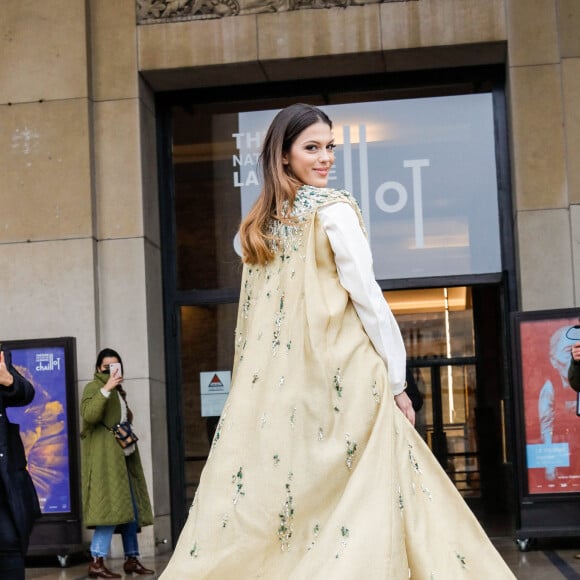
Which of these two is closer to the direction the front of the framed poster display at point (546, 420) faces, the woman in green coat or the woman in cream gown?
the woman in cream gown

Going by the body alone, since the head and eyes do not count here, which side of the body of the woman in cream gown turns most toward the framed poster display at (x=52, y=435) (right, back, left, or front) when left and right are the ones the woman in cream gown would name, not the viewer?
left

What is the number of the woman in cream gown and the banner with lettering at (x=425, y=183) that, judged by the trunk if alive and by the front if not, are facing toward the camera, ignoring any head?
1

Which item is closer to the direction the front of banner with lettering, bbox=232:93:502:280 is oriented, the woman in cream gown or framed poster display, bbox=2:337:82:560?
the woman in cream gown

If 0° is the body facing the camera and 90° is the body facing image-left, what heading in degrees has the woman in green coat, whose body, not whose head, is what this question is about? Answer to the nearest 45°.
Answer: approximately 315°

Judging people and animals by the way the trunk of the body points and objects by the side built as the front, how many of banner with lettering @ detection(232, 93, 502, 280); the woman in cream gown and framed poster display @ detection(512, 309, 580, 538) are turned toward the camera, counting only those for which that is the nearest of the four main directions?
2

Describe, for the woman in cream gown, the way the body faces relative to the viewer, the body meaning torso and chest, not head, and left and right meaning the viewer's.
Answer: facing away from the viewer and to the right of the viewer
